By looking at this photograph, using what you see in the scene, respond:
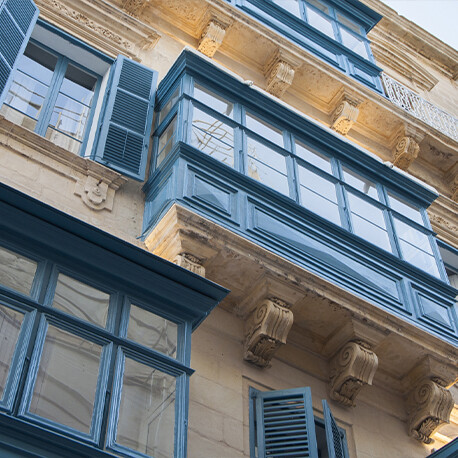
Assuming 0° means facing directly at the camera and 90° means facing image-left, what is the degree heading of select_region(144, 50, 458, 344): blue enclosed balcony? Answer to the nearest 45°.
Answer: approximately 315°
